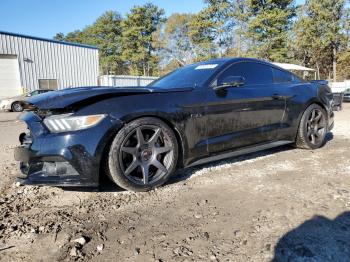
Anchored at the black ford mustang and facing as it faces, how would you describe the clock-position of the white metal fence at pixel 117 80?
The white metal fence is roughly at 4 o'clock from the black ford mustang.

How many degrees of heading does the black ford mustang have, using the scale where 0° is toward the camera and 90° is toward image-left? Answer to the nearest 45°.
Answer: approximately 45°

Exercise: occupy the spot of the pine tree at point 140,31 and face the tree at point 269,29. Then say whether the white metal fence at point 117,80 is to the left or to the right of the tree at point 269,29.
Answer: right

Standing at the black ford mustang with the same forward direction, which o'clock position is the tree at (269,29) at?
The tree is roughly at 5 o'clock from the black ford mustang.

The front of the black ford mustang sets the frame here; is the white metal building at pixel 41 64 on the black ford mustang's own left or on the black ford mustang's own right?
on the black ford mustang's own right

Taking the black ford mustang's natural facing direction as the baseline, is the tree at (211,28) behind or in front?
behind

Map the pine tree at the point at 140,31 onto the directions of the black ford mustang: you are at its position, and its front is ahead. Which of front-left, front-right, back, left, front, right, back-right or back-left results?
back-right
